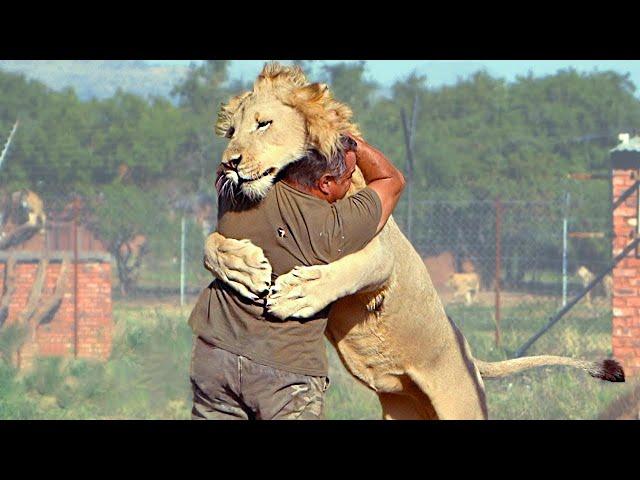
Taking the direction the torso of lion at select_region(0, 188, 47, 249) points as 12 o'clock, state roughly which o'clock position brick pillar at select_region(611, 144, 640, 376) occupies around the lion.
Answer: The brick pillar is roughly at 1 o'clock from the lion.

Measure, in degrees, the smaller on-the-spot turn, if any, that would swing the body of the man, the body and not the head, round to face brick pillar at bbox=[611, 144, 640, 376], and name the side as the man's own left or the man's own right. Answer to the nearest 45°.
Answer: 0° — they already face it

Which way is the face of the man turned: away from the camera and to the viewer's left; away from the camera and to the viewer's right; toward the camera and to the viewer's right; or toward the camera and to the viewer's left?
away from the camera and to the viewer's right

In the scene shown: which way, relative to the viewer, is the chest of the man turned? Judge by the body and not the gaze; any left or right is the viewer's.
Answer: facing away from the viewer and to the right of the viewer

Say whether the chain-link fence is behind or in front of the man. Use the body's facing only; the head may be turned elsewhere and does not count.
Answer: in front

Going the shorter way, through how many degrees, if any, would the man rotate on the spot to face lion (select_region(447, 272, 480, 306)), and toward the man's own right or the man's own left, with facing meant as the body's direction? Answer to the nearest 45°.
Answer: approximately 45° to the man's own left
